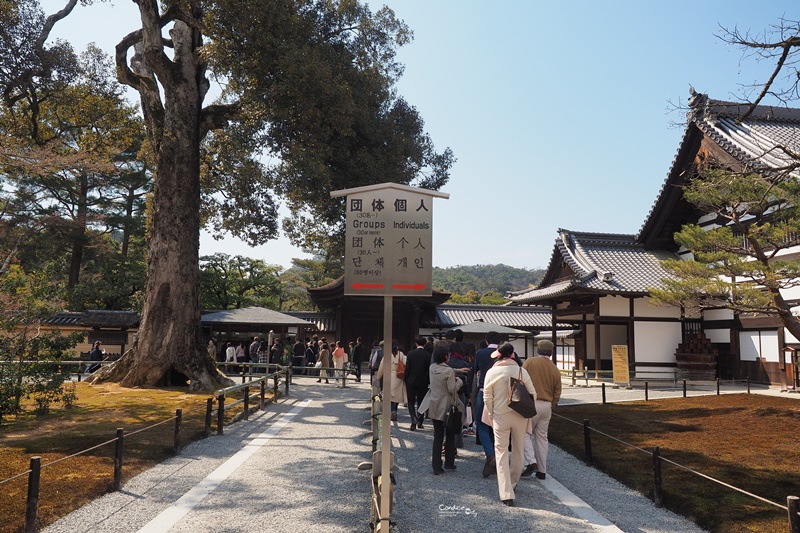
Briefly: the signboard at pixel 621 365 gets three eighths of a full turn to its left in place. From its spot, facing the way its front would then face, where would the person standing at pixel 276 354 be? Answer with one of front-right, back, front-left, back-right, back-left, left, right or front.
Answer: back-left

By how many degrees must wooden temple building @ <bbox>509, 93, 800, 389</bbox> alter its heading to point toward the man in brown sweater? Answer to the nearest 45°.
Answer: approximately 45° to its left

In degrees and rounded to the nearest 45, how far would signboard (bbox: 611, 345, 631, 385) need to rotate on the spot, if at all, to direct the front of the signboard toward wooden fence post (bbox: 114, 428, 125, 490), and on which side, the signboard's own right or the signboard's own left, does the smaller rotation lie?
0° — it already faces it

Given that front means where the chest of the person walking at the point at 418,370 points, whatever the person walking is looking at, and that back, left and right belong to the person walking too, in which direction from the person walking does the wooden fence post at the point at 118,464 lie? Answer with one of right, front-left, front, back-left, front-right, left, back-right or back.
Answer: back-left

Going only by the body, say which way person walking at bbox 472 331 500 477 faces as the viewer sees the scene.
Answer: away from the camera

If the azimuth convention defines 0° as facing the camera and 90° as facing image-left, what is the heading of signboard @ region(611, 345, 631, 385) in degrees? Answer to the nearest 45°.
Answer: approximately 0°

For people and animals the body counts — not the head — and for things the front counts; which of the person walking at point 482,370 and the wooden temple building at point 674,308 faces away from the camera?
the person walking

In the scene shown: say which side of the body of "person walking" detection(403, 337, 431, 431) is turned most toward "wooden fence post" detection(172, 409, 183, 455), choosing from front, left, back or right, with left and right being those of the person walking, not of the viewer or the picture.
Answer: left

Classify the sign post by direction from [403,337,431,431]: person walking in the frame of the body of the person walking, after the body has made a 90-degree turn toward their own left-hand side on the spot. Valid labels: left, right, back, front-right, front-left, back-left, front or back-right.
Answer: left

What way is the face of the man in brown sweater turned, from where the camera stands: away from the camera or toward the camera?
away from the camera

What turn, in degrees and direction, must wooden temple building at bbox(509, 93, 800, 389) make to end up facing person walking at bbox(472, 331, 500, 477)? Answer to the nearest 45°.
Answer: approximately 45° to its left

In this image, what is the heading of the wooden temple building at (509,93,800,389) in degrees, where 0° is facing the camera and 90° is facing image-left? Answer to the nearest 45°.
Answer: approximately 45°

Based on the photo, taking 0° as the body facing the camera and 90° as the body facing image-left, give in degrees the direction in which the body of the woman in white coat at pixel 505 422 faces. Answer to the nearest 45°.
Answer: approximately 180°

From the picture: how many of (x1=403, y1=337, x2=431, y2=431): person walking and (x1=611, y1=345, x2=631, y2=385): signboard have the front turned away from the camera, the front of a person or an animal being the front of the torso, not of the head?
1
